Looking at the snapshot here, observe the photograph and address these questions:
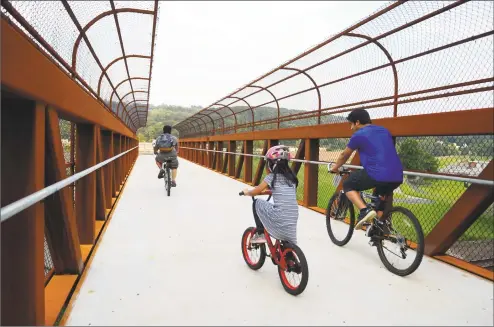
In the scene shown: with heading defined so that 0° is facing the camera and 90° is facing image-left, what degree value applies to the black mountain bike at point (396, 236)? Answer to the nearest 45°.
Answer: approximately 135°

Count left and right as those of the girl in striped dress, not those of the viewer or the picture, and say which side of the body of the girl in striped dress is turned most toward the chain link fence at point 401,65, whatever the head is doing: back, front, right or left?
right

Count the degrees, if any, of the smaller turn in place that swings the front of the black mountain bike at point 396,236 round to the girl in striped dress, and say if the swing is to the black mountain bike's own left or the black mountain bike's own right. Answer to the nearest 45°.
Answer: approximately 90° to the black mountain bike's own left

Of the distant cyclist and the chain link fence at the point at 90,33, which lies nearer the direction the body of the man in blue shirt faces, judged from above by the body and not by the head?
the distant cyclist

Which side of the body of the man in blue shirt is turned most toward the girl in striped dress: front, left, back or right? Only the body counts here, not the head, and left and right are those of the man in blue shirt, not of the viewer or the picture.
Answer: left

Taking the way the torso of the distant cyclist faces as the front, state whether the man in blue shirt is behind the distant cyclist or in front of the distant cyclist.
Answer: behind

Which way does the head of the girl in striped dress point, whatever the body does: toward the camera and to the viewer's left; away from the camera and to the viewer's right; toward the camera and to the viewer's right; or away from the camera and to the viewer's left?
away from the camera and to the viewer's left

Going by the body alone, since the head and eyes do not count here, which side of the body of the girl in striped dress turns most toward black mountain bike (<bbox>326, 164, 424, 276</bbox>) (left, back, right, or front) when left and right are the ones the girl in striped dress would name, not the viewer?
right

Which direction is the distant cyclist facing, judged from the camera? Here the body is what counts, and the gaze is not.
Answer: away from the camera

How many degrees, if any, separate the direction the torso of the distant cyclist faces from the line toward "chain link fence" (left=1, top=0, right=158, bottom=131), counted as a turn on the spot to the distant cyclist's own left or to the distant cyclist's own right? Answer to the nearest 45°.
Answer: approximately 180°
